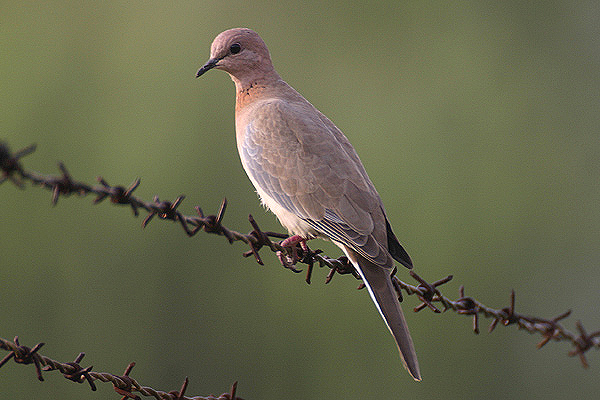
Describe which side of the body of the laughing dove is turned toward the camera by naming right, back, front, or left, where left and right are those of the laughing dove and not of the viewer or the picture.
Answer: left
